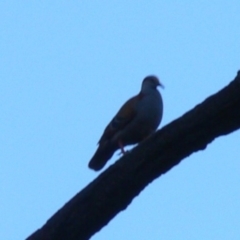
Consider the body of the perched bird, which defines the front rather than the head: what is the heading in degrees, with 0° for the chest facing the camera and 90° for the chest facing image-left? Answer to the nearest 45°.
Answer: approximately 270°
